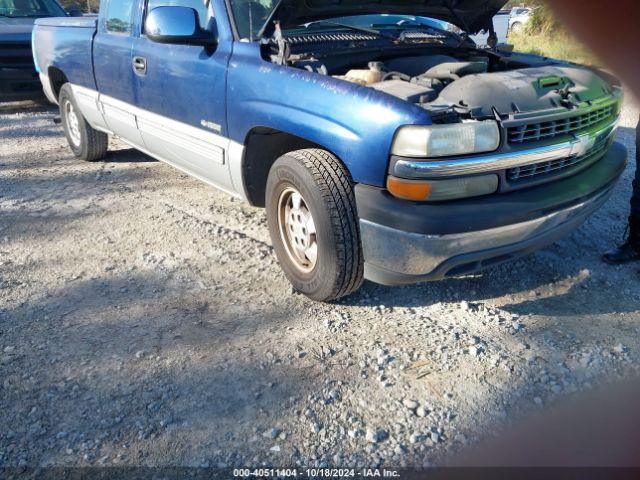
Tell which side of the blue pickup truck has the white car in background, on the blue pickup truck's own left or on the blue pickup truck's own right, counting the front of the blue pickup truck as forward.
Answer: on the blue pickup truck's own left

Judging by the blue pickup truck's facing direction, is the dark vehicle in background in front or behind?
behind

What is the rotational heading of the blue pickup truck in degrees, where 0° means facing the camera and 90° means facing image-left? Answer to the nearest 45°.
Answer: approximately 315°
